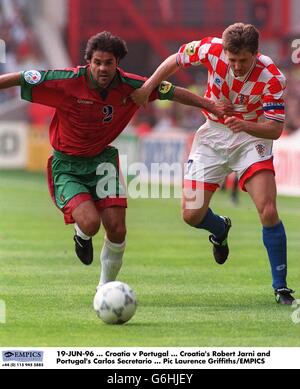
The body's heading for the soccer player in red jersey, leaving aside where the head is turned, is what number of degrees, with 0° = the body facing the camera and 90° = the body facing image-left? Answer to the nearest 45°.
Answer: approximately 0°

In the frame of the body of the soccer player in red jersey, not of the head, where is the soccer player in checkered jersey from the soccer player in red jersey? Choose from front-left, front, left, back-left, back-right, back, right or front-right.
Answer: left

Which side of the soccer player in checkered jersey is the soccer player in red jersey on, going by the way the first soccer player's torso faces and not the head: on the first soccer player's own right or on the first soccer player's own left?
on the first soccer player's own right

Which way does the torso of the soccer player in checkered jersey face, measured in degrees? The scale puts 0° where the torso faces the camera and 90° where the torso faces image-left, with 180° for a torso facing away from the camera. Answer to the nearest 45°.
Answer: approximately 0°

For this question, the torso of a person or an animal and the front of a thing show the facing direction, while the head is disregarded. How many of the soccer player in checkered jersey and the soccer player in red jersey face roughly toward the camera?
2
